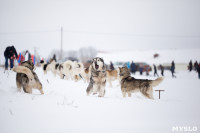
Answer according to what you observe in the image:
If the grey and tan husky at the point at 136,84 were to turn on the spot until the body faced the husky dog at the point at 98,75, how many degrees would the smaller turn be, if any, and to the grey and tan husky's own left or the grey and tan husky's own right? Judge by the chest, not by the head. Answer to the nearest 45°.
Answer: approximately 45° to the grey and tan husky's own left

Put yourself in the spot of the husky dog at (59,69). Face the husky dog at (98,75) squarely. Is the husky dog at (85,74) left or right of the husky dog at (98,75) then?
left

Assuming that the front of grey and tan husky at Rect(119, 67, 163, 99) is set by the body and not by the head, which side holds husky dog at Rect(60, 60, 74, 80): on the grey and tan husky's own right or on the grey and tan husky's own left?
on the grey and tan husky's own right

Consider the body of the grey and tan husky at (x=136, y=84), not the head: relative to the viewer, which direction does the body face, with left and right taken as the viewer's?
facing to the left of the viewer

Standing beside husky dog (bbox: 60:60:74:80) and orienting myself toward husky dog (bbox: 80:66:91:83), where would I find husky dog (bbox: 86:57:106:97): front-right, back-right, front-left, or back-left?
front-right

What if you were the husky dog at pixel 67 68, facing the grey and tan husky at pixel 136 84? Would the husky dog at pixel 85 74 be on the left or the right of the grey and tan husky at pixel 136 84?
left
